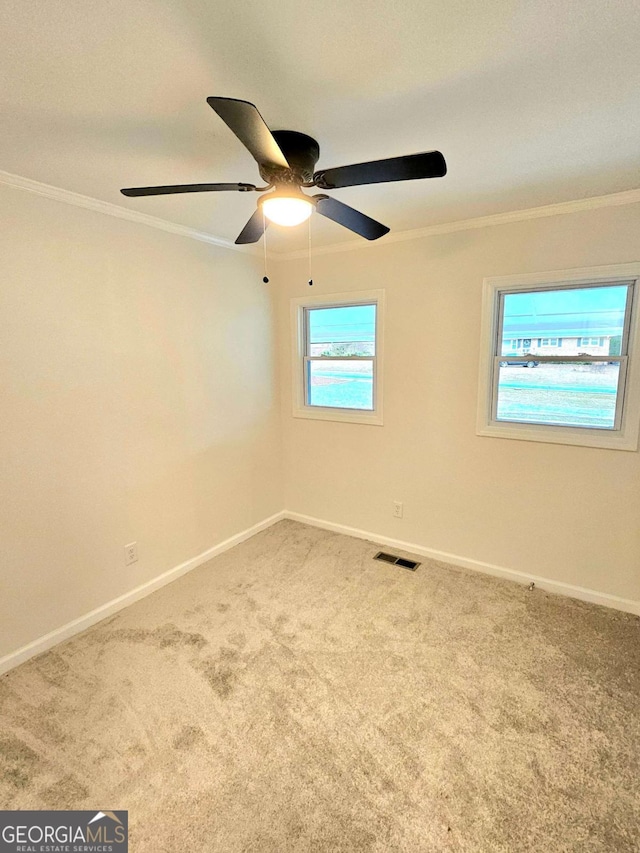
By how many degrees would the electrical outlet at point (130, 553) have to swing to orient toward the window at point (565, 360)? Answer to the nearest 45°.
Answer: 0° — it already faces it

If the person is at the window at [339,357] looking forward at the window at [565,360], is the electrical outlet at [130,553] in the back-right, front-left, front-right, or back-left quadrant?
back-right

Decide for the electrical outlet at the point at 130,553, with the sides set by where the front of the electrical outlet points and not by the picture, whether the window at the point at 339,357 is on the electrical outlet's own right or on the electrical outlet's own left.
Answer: on the electrical outlet's own left

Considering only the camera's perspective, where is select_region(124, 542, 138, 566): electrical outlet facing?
facing the viewer and to the right of the viewer

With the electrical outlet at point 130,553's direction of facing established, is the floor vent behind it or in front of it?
in front
